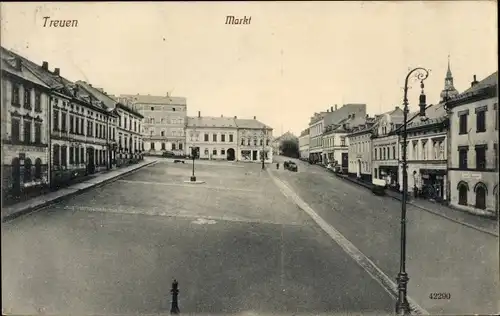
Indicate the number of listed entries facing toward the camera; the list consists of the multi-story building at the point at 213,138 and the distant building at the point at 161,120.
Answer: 2

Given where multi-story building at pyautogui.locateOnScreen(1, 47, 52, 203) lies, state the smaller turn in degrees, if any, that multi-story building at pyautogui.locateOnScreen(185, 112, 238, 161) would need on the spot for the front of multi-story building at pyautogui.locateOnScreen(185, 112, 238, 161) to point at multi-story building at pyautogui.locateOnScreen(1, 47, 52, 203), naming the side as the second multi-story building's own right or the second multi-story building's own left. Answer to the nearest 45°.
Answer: approximately 45° to the second multi-story building's own right

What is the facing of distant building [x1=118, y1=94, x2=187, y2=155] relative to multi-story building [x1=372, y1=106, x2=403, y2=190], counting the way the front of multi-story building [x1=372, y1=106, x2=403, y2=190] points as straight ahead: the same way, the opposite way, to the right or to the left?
to the left

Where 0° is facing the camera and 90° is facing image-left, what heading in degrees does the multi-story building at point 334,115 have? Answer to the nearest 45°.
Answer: approximately 45°

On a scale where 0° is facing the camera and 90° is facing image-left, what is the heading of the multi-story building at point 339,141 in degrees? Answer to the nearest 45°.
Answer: approximately 45°

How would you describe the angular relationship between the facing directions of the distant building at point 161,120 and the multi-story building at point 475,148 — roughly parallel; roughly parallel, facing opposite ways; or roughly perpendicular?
roughly perpendicular

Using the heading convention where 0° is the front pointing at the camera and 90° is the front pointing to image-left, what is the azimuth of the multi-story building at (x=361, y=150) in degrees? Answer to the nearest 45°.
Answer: approximately 45°

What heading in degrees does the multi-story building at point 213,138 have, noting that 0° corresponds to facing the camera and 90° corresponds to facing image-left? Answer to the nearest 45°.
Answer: approximately 0°

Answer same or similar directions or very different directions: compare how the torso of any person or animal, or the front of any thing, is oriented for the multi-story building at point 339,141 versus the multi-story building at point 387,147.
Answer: same or similar directions

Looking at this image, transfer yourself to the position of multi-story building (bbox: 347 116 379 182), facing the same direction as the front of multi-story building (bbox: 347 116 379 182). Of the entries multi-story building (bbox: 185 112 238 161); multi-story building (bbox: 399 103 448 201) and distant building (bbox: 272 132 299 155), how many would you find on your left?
1

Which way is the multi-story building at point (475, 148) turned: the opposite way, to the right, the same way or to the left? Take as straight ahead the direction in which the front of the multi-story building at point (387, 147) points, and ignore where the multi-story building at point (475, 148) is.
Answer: the same way

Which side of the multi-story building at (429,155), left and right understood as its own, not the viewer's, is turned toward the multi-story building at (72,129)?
front

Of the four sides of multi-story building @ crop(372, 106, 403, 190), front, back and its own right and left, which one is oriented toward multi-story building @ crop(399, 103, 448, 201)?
left

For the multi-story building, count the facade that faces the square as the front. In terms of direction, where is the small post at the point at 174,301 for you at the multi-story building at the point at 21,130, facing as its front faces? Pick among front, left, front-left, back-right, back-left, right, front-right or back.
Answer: front

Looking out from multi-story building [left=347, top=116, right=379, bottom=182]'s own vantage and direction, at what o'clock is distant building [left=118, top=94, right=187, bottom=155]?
The distant building is roughly at 1 o'clock from the multi-story building.

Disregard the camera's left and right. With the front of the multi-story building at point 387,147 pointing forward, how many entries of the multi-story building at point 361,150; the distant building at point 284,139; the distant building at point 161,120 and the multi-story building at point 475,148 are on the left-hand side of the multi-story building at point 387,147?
1

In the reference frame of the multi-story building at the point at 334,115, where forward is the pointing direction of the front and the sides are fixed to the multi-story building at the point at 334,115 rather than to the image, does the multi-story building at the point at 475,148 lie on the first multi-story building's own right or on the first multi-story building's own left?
on the first multi-story building's own left

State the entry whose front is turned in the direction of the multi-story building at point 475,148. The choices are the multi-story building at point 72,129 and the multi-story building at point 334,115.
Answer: the multi-story building at point 72,129

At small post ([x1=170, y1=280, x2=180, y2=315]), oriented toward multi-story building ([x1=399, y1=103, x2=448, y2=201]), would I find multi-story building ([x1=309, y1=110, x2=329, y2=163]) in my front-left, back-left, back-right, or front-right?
front-left

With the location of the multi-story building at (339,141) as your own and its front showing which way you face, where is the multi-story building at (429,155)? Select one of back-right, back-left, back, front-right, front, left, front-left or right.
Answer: left

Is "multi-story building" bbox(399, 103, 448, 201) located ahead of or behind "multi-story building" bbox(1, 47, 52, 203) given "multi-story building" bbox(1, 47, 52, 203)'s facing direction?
ahead

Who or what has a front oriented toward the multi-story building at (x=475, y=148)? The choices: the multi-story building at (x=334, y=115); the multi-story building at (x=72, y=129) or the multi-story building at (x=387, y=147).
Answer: the multi-story building at (x=72, y=129)

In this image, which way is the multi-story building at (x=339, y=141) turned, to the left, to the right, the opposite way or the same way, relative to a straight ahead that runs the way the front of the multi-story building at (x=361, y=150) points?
the same way
